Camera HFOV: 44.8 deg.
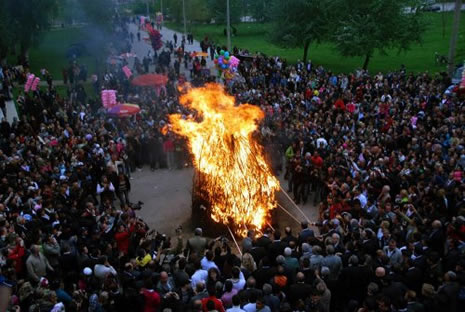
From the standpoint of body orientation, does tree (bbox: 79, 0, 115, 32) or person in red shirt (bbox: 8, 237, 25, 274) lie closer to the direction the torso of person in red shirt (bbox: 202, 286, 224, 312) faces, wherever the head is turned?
the tree

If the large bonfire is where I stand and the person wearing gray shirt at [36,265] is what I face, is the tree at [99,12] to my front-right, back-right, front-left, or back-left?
back-right

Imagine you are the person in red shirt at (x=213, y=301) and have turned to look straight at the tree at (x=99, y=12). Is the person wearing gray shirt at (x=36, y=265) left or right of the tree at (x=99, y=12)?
left

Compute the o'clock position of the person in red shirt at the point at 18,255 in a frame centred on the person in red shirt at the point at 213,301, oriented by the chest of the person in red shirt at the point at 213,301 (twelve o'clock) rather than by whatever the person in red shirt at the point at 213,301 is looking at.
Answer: the person in red shirt at the point at 18,255 is roughly at 10 o'clock from the person in red shirt at the point at 213,301.

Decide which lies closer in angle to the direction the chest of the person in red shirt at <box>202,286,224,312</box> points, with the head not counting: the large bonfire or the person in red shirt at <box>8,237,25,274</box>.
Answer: the large bonfire

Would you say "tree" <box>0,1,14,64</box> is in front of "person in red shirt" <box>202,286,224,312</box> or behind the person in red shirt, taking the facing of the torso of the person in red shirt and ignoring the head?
in front

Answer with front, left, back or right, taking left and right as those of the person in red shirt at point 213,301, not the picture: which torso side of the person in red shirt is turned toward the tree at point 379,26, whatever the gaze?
front

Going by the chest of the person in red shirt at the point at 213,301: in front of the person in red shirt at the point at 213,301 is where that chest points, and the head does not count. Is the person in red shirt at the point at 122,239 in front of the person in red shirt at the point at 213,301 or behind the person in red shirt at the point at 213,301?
in front

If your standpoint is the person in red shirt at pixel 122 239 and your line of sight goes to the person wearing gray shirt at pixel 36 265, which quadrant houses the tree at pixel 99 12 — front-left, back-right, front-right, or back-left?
back-right

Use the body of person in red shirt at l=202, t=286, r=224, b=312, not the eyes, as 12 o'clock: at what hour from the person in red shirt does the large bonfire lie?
The large bonfire is roughly at 12 o'clock from the person in red shirt.

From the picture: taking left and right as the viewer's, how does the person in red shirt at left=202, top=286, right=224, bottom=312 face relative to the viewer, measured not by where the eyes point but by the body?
facing away from the viewer

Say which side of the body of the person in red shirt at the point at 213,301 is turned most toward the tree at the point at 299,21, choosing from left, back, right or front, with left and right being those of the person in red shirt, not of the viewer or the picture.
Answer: front

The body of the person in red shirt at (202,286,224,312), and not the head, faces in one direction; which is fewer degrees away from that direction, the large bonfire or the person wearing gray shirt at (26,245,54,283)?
the large bonfire
